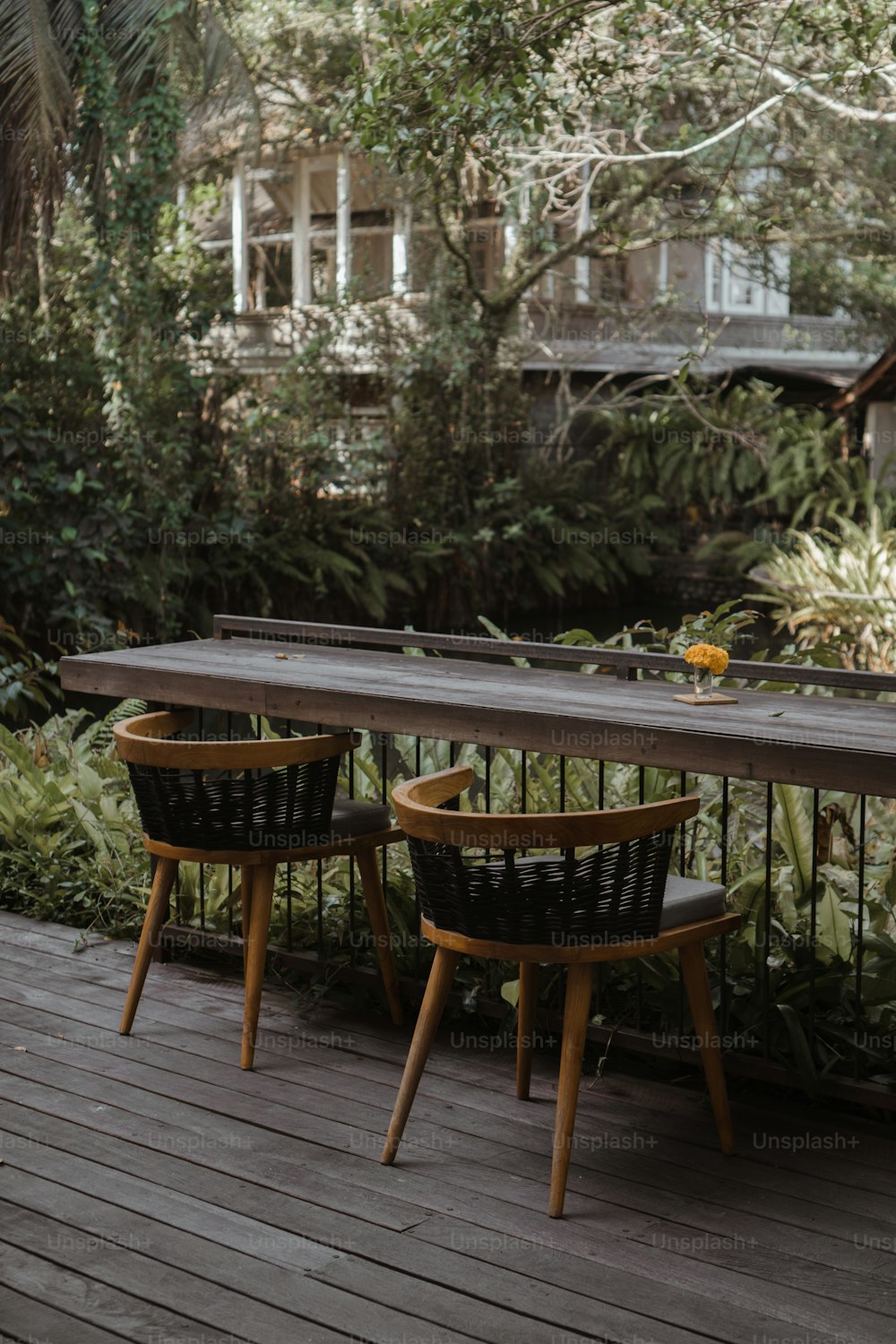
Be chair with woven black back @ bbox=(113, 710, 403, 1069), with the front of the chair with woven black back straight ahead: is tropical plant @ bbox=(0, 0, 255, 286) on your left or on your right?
on your left

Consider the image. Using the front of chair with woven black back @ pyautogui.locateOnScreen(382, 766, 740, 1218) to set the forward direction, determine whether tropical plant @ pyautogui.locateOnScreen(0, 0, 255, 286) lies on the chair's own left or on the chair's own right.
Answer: on the chair's own left

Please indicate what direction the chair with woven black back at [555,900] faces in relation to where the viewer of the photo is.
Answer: facing away from the viewer and to the right of the viewer

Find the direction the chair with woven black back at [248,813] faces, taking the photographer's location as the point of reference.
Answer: facing away from the viewer and to the right of the viewer

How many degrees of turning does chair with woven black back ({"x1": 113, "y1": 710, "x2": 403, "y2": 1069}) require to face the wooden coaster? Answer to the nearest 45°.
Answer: approximately 45° to its right
